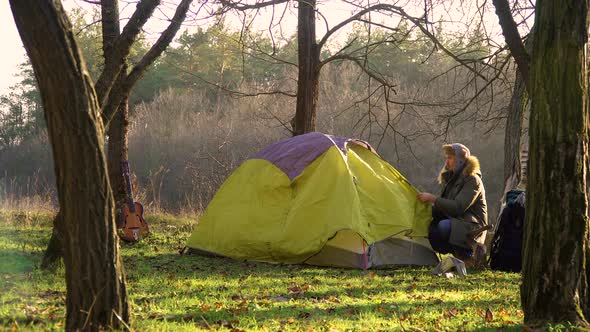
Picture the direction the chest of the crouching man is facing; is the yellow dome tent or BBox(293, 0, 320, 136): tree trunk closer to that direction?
the yellow dome tent

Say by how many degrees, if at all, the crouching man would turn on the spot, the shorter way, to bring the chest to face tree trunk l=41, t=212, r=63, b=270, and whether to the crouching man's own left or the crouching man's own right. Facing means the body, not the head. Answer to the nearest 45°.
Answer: approximately 45° to the crouching man's own left

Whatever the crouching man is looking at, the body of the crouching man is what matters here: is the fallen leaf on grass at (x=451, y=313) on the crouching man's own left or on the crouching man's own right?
on the crouching man's own left

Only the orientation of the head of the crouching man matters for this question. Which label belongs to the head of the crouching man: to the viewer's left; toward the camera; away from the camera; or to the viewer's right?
to the viewer's left

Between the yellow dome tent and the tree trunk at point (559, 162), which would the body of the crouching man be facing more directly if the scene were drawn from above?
the yellow dome tent

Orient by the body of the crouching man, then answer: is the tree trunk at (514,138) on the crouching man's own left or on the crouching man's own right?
on the crouching man's own right

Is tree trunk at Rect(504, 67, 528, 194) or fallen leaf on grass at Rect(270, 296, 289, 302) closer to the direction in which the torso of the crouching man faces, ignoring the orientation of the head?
the fallen leaf on grass

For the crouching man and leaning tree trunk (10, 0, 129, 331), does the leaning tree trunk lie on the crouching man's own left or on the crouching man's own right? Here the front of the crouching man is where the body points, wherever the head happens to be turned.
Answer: on the crouching man's own left

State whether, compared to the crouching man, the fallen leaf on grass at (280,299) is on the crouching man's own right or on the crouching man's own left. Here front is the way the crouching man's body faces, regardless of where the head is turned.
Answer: on the crouching man's own left

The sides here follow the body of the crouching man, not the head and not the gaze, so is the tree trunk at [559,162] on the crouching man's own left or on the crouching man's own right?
on the crouching man's own left

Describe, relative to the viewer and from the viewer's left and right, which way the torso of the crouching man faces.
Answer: facing to the left of the viewer

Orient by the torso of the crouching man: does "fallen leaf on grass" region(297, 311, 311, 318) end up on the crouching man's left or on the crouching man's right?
on the crouching man's left

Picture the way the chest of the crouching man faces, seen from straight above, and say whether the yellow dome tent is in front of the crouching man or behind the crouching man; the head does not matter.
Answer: in front

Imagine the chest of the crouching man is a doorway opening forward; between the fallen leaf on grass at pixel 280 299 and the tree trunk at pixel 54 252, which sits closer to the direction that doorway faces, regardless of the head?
the tree trunk
